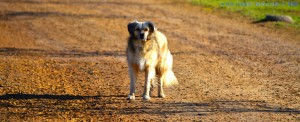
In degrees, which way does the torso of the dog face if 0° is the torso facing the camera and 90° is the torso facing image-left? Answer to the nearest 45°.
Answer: approximately 45°
